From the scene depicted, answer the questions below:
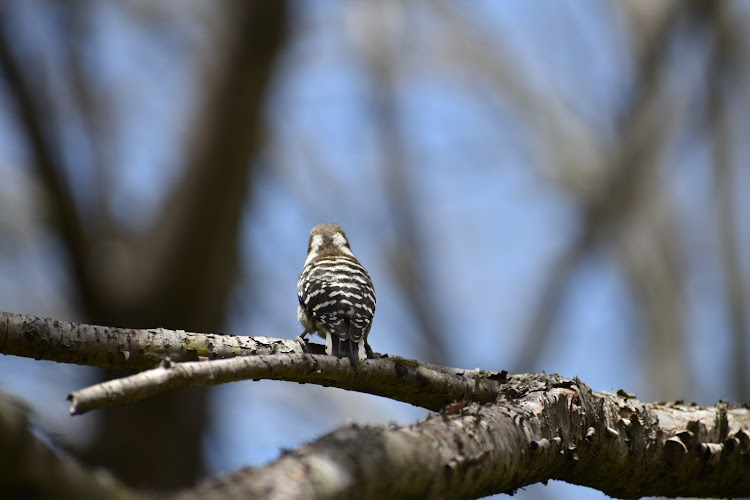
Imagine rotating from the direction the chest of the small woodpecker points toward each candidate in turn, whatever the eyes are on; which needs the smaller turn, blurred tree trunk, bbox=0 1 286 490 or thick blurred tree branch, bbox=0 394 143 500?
the blurred tree trunk

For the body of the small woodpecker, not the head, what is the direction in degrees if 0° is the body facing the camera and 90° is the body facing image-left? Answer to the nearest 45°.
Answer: approximately 180°

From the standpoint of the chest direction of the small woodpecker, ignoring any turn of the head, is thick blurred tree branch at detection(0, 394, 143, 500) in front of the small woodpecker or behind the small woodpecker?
behind

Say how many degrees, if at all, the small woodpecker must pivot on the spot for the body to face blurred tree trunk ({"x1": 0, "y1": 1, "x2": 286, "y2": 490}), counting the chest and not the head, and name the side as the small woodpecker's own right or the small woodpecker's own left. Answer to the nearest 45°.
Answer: approximately 45° to the small woodpecker's own left

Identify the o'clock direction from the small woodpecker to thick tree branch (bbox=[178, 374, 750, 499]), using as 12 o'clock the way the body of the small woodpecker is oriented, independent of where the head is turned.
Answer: The thick tree branch is roughly at 5 o'clock from the small woodpecker.
